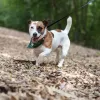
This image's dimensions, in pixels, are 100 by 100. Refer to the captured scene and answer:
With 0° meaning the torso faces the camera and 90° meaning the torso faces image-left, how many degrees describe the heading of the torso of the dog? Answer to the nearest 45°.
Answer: approximately 45°
